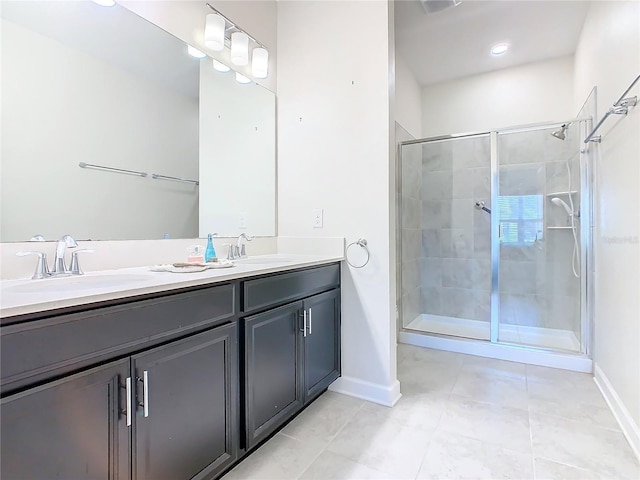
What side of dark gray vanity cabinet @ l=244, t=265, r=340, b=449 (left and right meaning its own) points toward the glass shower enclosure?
left

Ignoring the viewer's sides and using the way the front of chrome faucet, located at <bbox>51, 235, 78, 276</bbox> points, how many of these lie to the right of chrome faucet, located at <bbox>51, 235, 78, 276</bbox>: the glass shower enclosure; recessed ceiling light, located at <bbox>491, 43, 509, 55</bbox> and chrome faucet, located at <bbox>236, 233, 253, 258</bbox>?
0

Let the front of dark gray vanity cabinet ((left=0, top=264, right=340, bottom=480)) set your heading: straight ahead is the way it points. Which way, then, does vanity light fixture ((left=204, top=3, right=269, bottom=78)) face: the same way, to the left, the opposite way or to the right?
the same way

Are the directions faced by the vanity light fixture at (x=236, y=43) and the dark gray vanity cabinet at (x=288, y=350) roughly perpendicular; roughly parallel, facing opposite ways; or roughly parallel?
roughly parallel

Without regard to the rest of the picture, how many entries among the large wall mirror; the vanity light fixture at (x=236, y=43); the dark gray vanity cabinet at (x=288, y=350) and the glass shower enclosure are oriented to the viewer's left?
0

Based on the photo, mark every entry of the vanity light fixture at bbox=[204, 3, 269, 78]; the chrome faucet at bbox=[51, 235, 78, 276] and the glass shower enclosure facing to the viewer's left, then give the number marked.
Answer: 0

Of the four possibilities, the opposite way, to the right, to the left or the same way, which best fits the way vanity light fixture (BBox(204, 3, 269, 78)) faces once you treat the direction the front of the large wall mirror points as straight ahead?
the same way

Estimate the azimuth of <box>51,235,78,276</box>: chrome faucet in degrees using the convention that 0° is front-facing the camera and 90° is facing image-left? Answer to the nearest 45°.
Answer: approximately 315°

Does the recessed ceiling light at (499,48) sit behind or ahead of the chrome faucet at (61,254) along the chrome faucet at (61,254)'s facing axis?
ahead

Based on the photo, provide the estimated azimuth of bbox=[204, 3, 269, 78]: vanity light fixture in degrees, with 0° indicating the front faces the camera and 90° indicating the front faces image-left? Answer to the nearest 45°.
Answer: approximately 315°

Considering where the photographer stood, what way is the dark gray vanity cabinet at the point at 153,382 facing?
facing the viewer and to the right of the viewer

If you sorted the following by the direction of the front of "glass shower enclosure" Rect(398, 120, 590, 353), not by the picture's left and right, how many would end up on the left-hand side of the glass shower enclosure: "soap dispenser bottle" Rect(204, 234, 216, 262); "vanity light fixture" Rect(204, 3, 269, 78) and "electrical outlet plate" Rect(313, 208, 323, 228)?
0

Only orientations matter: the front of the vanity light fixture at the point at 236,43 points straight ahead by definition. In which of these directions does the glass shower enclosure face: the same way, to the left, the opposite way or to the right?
to the right

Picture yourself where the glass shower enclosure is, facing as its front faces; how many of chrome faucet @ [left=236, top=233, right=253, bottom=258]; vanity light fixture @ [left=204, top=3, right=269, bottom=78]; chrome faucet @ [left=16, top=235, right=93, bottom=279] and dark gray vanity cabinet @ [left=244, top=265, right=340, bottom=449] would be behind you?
0

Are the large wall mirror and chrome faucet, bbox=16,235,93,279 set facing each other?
no

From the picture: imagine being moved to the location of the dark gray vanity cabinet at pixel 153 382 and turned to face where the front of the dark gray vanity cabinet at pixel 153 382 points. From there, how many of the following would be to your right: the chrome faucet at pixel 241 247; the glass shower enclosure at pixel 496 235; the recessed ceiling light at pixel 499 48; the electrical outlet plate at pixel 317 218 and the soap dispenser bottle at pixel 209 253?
0

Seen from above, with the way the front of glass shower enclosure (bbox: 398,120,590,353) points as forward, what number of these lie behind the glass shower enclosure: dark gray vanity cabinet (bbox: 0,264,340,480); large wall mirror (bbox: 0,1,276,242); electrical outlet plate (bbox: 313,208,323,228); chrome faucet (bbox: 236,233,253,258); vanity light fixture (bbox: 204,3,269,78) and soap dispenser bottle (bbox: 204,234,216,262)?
0

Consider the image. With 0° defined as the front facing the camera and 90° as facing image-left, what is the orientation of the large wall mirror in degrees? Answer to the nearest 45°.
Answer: approximately 315°
